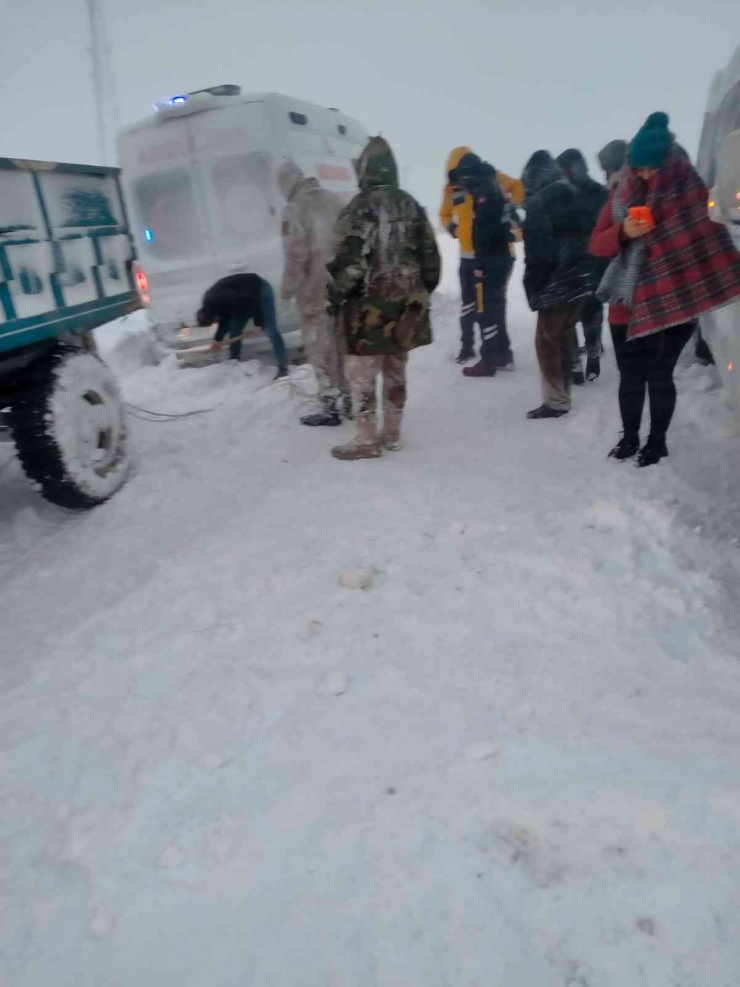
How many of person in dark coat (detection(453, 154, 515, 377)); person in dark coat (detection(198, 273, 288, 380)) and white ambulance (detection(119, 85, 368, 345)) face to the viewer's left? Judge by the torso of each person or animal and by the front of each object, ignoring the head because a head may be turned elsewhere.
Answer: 2

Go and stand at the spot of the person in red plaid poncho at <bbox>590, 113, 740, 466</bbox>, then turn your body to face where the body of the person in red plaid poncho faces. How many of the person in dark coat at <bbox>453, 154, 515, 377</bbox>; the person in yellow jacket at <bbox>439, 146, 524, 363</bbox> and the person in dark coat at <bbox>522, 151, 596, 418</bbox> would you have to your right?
3

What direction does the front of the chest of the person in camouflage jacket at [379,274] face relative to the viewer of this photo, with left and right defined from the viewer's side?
facing away from the viewer and to the left of the viewer

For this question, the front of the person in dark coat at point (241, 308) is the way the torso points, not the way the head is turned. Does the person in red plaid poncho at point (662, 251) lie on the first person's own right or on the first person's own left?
on the first person's own left

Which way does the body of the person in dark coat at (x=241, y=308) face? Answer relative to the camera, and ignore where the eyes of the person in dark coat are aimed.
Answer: to the viewer's left

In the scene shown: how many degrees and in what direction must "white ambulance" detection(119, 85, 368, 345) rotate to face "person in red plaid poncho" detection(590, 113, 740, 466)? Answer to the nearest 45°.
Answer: approximately 90° to its right

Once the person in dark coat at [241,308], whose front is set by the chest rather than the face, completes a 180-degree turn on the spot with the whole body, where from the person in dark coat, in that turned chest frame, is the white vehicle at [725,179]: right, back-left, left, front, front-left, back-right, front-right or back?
front-right

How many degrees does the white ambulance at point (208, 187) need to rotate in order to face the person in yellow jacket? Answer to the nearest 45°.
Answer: approximately 90° to its right

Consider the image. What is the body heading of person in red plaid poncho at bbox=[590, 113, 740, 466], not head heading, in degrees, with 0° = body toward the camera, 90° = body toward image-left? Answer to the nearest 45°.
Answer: approximately 45°

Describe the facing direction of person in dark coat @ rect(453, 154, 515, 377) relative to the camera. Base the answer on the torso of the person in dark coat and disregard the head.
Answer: to the viewer's left

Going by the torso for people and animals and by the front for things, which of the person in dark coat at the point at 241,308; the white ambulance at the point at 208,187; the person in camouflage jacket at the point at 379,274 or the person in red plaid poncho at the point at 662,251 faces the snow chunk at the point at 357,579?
the person in red plaid poncho
